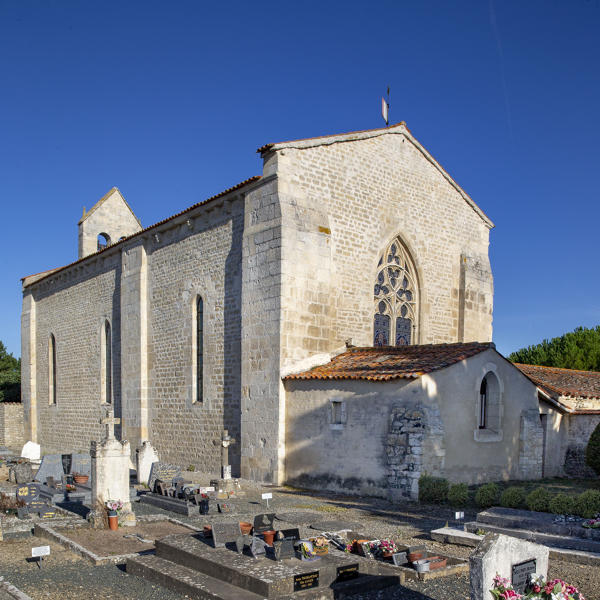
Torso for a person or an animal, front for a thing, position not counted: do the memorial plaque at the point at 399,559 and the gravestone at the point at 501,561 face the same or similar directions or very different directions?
same or similar directions

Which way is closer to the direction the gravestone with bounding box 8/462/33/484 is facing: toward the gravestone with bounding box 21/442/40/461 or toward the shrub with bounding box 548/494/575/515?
the shrub

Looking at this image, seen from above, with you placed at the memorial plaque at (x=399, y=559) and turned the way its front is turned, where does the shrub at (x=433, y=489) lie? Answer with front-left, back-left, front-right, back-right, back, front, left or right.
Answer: back-left

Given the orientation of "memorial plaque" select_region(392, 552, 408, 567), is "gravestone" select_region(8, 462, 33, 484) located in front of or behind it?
behind

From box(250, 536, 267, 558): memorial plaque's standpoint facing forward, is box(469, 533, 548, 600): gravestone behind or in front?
in front

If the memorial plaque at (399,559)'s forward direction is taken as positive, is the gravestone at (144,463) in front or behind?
behind

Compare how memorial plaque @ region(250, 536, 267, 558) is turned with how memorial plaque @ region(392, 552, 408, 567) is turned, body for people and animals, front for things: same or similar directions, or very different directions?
same or similar directions

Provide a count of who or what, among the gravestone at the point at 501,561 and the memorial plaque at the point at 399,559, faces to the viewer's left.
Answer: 0

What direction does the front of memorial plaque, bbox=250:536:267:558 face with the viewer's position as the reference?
facing the viewer and to the right of the viewer
